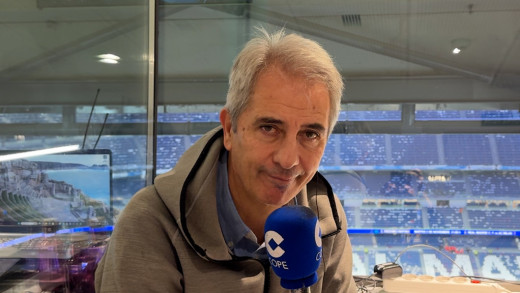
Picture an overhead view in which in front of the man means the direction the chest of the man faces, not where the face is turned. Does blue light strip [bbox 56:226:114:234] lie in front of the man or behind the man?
behind

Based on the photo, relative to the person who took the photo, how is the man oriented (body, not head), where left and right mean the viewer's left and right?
facing the viewer and to the right of the viewer

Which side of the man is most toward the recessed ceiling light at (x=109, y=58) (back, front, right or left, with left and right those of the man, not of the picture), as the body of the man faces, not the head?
back

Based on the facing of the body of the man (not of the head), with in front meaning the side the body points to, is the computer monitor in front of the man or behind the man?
behind
